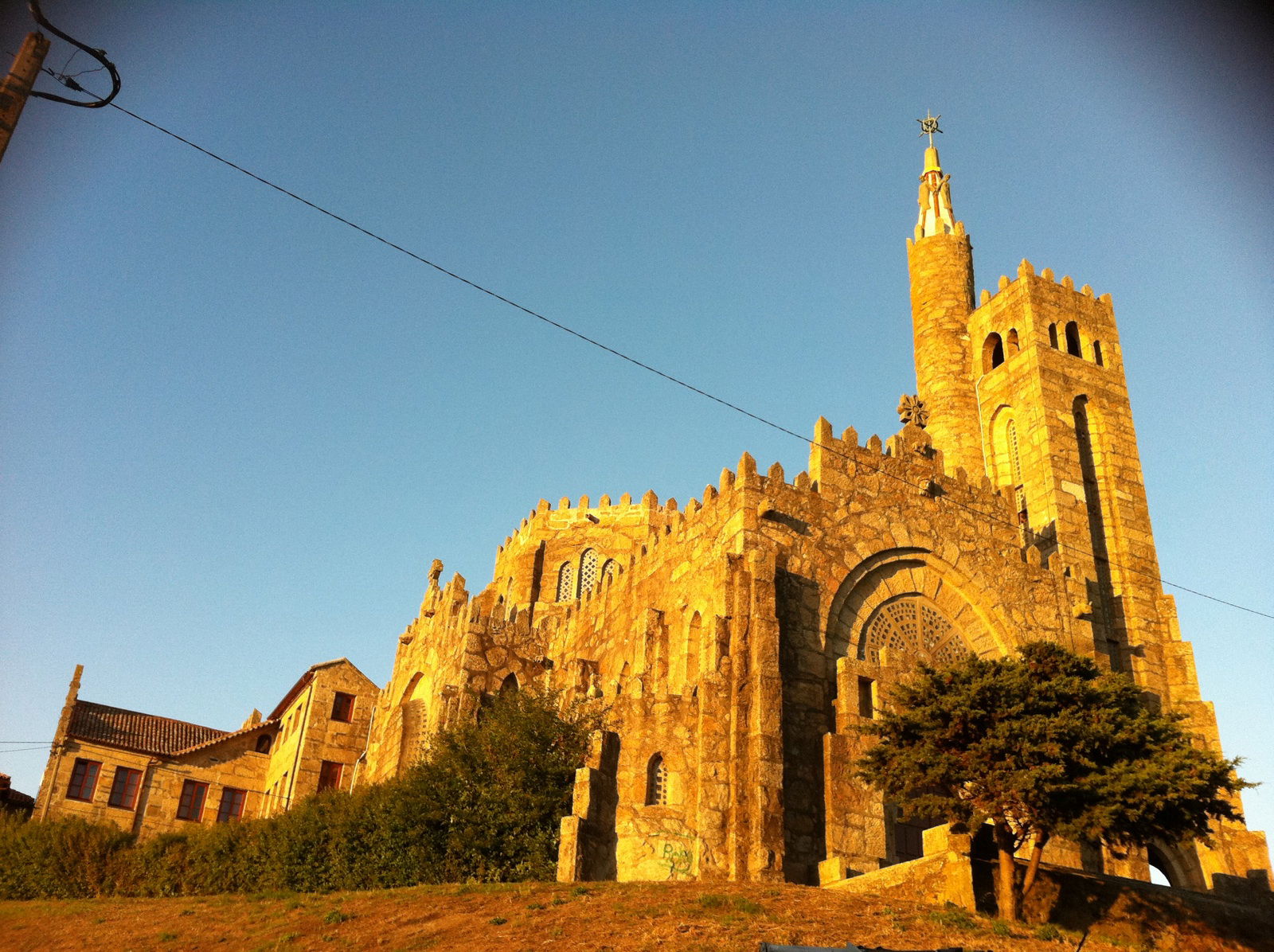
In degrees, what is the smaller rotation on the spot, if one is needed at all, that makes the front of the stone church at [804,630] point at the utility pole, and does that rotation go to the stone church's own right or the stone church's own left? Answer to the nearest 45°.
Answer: approximately 90° to the stone church's own right

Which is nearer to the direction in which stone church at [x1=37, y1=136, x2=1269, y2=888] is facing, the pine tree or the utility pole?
the pine tree

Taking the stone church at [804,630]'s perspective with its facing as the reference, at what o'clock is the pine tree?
The pine tree is roughly at 1 o'clock from the stone church.

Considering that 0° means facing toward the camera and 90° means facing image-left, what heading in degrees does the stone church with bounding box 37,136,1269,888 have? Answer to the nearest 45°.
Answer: approximately 315°
